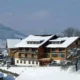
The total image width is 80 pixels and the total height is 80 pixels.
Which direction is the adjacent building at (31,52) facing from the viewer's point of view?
toward the camera

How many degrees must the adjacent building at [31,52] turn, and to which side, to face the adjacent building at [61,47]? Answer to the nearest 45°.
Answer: approximately 90° to its left
